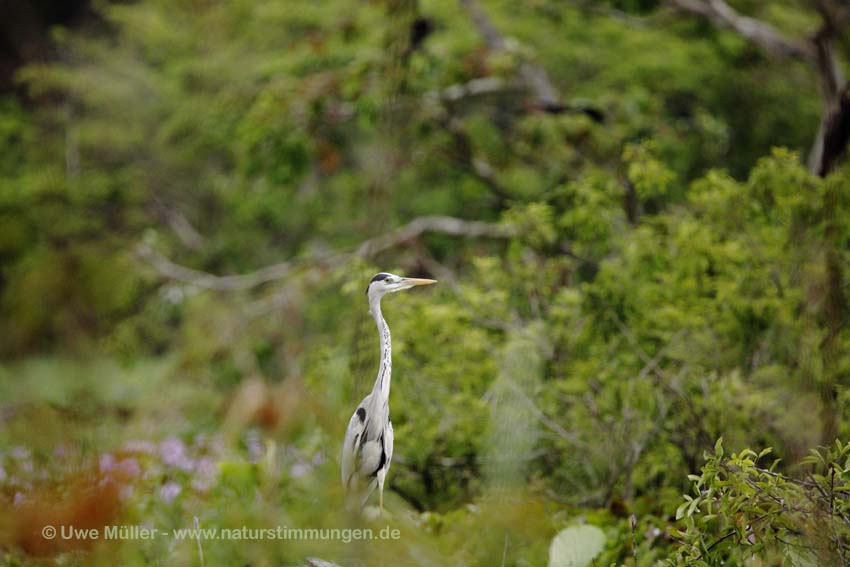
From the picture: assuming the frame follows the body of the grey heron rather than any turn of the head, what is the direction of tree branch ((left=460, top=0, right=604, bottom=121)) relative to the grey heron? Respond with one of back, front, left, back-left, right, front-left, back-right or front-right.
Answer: back-left

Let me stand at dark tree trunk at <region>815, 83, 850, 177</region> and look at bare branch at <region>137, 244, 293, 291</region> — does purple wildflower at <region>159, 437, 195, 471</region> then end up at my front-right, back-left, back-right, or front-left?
front-left

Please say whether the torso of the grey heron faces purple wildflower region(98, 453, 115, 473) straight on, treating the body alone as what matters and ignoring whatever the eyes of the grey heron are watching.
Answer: no

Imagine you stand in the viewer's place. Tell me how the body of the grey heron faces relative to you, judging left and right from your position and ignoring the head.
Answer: facing the viewer and to the right of the viewer

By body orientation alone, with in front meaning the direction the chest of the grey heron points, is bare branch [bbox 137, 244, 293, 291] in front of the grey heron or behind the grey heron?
behind

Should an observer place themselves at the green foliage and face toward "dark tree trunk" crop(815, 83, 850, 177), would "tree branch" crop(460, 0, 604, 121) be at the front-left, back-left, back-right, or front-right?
front-left

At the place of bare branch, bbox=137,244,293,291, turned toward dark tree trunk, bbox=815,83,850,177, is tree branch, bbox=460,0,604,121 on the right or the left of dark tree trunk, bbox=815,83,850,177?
left

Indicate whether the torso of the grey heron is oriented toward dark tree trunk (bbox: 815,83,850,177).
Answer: no

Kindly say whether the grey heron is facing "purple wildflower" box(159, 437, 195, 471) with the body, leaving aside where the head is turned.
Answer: no
